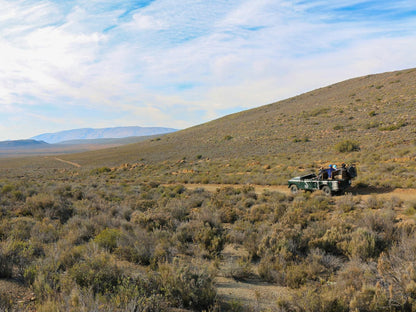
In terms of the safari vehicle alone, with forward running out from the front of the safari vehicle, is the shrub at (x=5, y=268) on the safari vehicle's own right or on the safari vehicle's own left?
on the safari vehicle's own left

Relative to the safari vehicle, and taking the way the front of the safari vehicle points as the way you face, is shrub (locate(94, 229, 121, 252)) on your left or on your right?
on your left

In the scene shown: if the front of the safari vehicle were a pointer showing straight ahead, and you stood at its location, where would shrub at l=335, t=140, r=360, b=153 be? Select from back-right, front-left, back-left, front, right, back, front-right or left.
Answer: front-right

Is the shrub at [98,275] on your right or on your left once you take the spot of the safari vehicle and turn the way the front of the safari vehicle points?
on your left

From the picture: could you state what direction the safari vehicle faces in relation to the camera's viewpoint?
facing away from the viewer and to the left of the viewer
